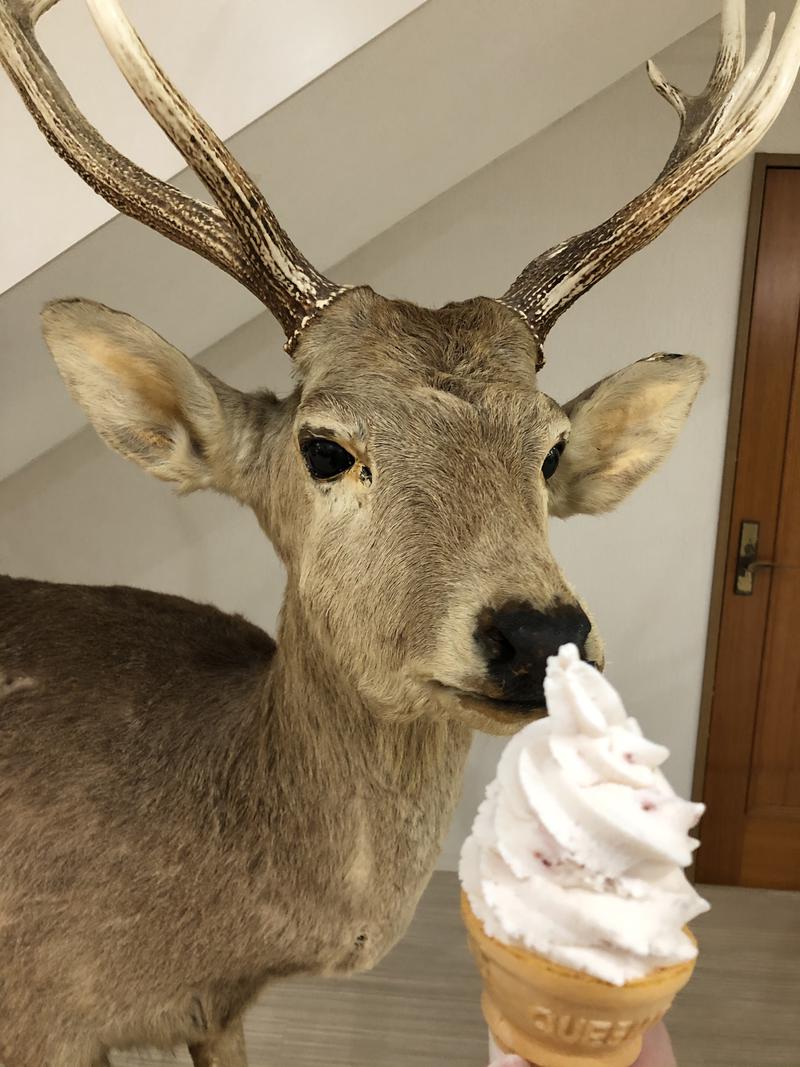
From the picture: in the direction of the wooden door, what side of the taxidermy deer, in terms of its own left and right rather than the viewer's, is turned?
left

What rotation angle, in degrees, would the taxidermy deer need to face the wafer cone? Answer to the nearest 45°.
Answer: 0° — it already faces it

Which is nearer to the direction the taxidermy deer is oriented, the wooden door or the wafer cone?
the wafer cone

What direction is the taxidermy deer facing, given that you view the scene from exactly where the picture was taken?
facing the viewer and to the right of the viewer
